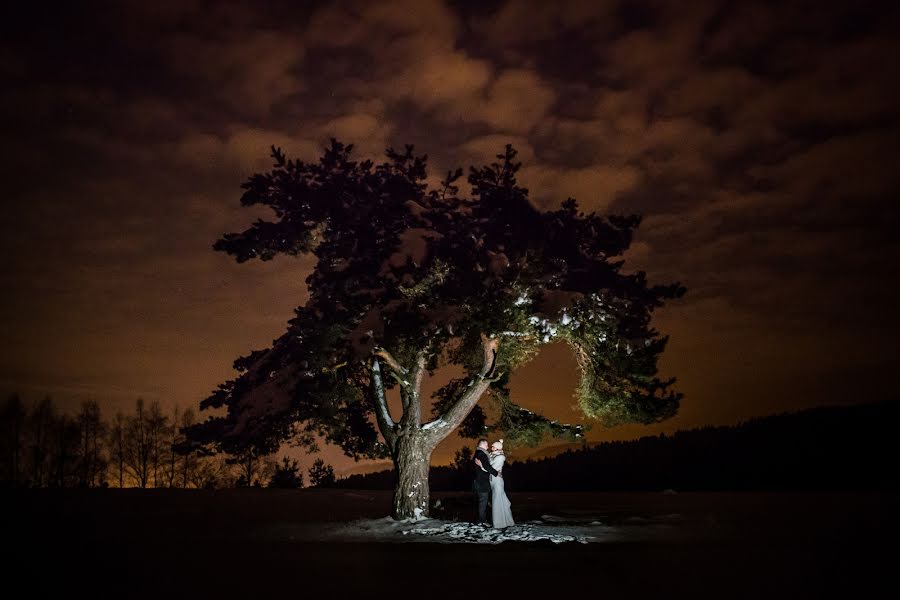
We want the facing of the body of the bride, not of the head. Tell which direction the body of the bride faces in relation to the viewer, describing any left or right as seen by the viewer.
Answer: facing to the left of the viewer

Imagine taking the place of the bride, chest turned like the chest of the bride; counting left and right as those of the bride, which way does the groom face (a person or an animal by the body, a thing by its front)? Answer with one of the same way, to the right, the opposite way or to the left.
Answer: the opposite way

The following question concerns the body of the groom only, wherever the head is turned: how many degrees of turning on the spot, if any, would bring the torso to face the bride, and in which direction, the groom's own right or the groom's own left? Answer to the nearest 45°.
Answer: approximately 45° to the groom's own right

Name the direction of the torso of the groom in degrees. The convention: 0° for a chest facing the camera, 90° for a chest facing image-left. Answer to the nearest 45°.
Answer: approximately 270°

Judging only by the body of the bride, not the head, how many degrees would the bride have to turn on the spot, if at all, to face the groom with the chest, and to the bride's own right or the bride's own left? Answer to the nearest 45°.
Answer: approximately 45° to the bride's own right

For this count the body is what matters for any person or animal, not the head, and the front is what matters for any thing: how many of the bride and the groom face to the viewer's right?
1
